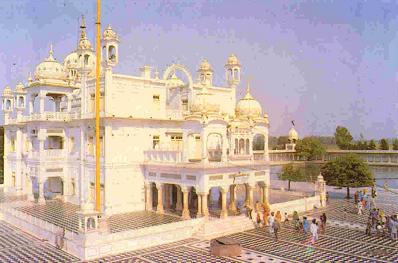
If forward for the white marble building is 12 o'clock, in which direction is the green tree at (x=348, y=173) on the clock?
The green tree is roughly at 10 o'clock from the white marble building.

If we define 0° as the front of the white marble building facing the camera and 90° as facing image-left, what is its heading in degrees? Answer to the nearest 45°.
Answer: approximately 315°
